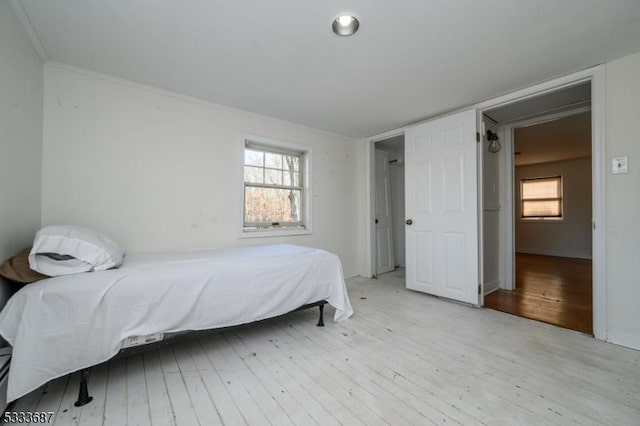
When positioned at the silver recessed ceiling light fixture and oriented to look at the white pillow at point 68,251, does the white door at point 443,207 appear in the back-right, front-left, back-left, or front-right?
back-right

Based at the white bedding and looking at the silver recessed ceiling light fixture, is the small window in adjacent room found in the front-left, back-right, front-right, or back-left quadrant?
front-left

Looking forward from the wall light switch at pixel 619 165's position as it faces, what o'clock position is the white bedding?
The white bedding is roughly at 1 o'clock from the wall light switch.

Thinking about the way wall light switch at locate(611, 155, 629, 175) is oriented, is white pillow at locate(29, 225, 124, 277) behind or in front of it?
in front

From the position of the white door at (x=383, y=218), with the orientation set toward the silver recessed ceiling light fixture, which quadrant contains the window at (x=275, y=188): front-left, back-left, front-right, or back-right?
front-right

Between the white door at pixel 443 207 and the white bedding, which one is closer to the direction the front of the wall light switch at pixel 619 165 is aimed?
the white bedding

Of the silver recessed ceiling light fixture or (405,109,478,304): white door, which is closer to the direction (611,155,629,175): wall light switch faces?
the silver recessed ceiling light fixture

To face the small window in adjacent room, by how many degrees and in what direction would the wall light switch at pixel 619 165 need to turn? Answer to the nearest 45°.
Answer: approximately 180°

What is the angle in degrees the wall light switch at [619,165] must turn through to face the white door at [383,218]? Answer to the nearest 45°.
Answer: approximately 90° to its right

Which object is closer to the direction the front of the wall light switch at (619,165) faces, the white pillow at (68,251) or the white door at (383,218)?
the white pillow

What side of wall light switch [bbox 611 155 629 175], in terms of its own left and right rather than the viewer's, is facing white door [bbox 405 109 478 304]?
right
